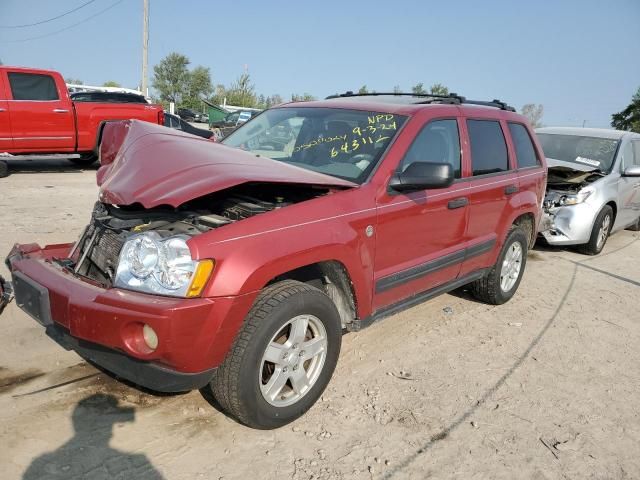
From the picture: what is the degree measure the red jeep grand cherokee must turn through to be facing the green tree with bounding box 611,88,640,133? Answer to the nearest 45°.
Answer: approximately 180°

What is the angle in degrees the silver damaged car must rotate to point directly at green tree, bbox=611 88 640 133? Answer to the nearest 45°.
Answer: approximately 135° to its right

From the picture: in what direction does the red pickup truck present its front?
to the viewer's left

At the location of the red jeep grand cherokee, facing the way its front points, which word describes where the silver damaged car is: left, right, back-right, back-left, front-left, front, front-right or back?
back

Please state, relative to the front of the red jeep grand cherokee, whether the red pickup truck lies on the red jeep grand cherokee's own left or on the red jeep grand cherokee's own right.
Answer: on the red jeep grand cherokee's own right

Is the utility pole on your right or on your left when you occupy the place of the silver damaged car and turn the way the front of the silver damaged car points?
on your right

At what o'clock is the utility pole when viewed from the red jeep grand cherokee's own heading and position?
The utility pole is roughly at 4 o'clock from the red jeep grand cherokee.

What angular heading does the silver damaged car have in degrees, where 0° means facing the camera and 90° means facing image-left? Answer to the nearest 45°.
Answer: approximately 45°

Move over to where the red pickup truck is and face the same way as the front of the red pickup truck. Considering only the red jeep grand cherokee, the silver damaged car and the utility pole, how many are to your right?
1

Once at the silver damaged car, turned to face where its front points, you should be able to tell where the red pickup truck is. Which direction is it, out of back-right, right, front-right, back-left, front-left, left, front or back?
front-right

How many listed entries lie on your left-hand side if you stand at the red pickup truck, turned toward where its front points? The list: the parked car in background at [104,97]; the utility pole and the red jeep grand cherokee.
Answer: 1

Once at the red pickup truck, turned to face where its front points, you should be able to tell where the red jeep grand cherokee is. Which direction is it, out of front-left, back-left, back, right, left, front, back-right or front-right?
left
